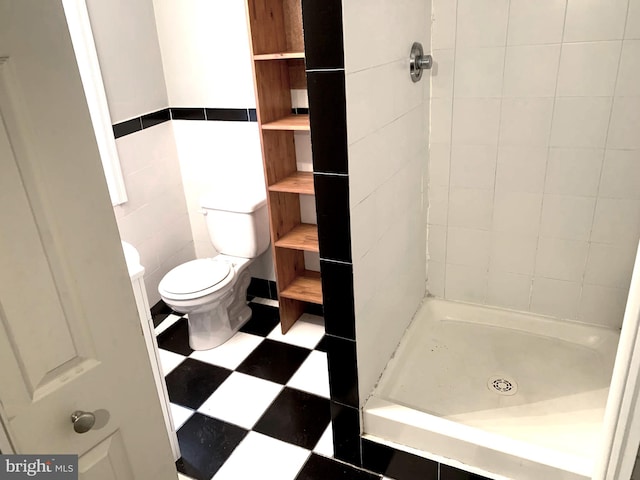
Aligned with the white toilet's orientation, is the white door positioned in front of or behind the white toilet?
in front

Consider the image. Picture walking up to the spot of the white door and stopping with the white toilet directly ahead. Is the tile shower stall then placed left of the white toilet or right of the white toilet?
right

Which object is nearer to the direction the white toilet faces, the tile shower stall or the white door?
the white door

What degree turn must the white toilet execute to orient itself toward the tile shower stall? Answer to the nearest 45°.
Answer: approximately 90° to its left

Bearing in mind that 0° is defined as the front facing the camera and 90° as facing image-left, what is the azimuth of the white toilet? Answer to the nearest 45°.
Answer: approximately 45°
